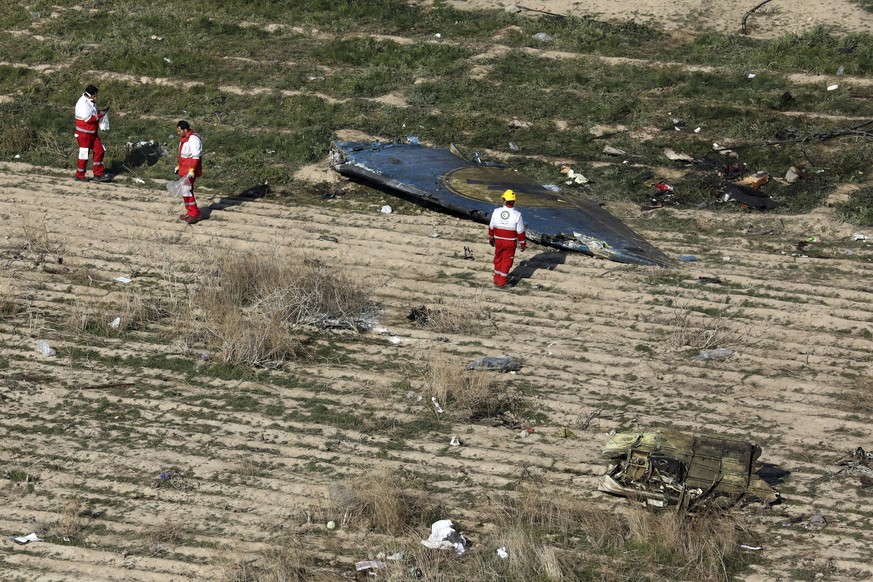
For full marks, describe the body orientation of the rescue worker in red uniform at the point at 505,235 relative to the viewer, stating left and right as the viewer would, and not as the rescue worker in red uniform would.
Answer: facing away from the viewer

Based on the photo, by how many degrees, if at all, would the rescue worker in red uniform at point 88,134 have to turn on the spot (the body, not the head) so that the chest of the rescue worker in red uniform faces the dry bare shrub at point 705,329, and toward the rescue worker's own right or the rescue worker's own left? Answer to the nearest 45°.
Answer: approximately 45° to the rescue worker's own right

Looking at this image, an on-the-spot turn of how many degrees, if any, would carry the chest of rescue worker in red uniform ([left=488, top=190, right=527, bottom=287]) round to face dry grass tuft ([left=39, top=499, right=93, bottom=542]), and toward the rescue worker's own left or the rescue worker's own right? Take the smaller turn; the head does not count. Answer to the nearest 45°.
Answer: approximately 135° to the rescue worker's own left

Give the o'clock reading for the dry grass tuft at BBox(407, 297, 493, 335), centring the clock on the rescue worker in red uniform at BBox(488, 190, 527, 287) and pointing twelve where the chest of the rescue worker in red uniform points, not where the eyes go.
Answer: The dry grass tuft is roughly at 7 o'clock from the rescue worker in red uniform.

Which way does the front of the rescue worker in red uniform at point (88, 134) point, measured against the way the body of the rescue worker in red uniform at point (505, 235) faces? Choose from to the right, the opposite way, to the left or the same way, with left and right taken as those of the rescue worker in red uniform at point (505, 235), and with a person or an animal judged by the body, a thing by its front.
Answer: to the right

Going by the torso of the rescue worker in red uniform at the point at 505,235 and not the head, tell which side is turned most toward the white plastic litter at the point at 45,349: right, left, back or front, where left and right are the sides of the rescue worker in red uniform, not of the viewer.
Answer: left

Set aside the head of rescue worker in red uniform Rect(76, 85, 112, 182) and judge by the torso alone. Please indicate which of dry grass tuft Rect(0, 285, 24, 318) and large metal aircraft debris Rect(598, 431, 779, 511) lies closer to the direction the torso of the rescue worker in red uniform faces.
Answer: the large metal aircraft debris

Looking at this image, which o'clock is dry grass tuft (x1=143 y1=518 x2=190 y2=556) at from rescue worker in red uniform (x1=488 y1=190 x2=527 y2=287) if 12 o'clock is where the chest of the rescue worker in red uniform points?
The dry grass tuft is roughly at 7 o'clock from the rescue worker in red uniform.

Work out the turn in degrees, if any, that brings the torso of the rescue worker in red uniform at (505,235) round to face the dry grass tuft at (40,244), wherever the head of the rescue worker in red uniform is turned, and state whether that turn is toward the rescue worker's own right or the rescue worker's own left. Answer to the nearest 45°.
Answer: approximately 90° to the rescue worker's own left

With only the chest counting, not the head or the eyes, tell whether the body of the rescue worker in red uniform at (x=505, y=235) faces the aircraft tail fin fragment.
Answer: yes

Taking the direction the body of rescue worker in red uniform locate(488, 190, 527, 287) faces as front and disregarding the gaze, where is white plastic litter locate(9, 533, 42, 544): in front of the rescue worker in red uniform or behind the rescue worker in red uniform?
behind

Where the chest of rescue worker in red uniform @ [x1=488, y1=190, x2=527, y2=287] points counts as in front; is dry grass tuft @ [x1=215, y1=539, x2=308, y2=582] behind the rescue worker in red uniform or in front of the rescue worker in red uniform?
behind

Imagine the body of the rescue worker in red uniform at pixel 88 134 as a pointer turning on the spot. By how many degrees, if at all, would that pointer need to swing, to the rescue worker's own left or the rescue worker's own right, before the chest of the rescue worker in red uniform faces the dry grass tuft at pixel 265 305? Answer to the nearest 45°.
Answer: approximately 90° to the rescue worker's own right

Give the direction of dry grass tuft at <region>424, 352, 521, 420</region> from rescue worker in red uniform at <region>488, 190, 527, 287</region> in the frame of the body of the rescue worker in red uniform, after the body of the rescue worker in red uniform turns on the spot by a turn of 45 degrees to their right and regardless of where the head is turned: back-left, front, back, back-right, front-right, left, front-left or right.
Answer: back-right

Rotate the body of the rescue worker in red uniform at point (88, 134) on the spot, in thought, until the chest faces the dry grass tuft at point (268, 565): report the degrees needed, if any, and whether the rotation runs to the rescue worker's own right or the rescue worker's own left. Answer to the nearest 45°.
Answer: approximately 90° to the rescue worker's own right
